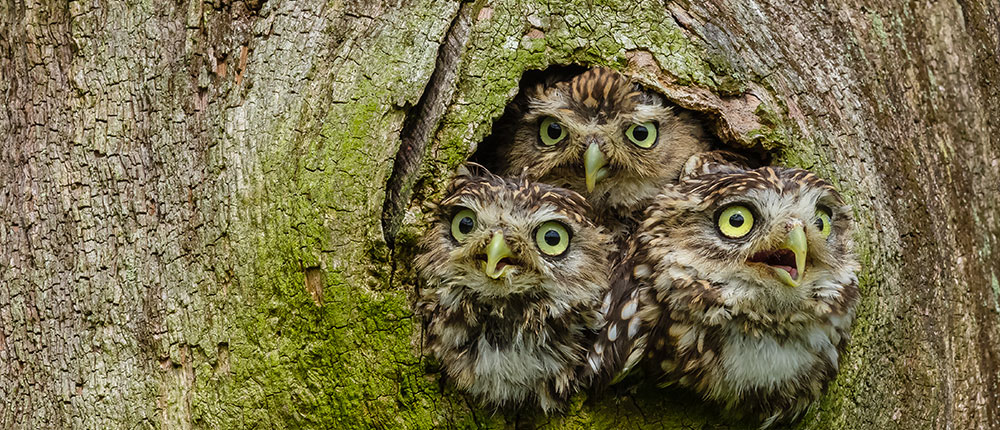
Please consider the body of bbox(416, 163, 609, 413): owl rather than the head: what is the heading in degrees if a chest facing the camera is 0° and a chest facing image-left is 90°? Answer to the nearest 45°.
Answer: approximately 0°

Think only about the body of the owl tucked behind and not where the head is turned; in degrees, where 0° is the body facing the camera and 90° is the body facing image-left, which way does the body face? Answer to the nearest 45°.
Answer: approximately 0°

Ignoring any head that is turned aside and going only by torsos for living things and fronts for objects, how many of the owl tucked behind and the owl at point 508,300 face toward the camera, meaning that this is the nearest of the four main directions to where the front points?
2
